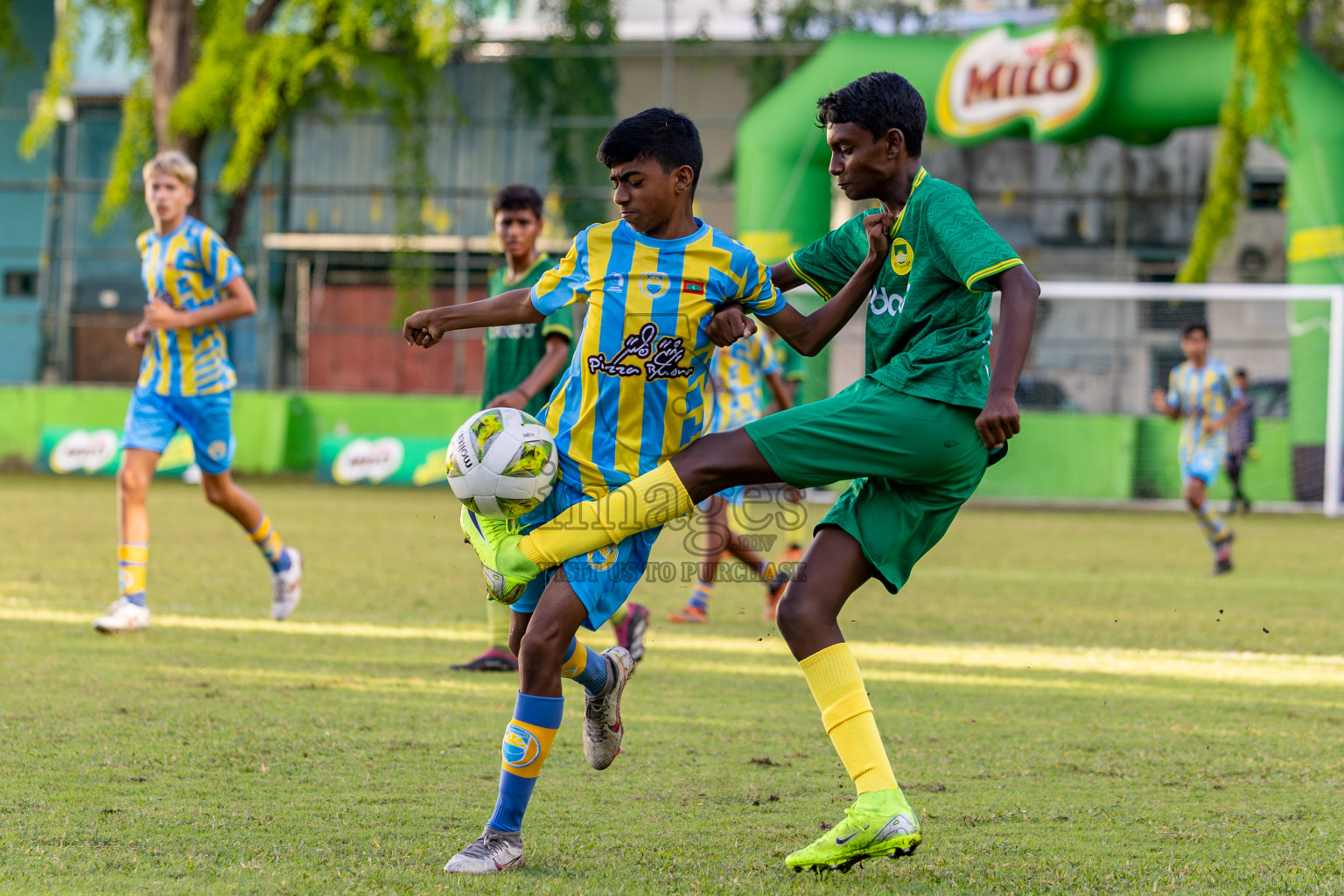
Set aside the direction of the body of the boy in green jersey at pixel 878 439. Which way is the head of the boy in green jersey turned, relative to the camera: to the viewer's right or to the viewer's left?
to the viewer's left

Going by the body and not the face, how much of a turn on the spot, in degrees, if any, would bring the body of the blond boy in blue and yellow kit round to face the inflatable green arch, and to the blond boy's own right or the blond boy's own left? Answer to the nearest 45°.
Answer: approximately 180°

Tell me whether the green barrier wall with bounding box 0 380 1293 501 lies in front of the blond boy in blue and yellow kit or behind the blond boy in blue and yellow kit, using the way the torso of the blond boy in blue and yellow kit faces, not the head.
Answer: behind

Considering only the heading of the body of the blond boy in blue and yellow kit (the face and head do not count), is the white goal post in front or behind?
behind

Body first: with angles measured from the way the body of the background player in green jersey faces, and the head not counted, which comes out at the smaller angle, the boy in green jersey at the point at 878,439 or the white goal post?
the boy in green jersey

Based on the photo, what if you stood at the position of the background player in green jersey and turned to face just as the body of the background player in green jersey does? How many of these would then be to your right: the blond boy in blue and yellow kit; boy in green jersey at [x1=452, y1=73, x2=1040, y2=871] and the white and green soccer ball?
1

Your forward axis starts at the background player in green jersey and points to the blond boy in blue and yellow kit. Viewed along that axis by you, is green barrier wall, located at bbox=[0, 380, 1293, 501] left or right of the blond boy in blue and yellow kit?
right

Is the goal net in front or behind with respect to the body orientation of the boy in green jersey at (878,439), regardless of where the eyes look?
behind
